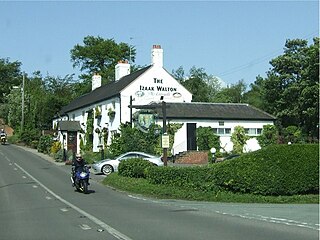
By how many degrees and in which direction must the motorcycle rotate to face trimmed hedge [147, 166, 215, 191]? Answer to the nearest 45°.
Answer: approximately 45° to its left

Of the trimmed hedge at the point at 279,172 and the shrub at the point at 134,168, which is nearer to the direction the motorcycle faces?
the trimmed hedge

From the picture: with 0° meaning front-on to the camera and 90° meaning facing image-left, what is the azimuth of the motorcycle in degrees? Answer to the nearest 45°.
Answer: approximately 315°

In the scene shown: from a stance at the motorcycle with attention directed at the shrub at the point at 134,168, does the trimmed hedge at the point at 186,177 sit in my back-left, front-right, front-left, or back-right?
front-right

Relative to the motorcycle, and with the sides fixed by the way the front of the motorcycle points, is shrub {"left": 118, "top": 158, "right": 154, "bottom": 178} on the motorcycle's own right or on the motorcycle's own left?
on the motorcycle's own left

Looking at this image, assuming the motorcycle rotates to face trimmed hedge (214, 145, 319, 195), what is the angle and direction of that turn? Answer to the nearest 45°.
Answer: approximately 45° to its left

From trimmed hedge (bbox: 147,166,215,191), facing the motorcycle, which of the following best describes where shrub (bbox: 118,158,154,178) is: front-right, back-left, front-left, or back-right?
front-right

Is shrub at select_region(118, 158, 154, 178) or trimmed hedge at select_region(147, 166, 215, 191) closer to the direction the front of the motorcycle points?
the trimmed hedge
